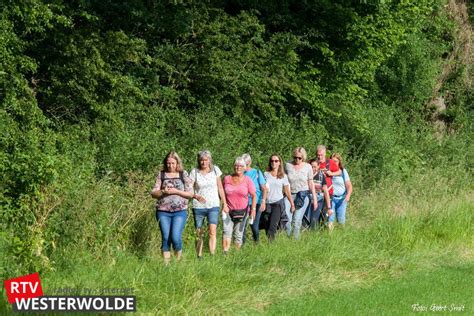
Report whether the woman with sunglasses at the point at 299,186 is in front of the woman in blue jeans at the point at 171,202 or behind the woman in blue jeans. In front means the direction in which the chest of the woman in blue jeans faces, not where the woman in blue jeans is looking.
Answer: behind

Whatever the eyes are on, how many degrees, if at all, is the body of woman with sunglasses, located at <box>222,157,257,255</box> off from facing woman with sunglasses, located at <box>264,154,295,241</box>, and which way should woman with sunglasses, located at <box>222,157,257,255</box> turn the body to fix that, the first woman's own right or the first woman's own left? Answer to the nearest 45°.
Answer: approximately 135° to the first woman's own left

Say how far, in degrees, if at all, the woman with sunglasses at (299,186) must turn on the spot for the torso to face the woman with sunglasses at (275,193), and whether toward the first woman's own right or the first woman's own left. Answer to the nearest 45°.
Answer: approximately 45° to the first woman's own right

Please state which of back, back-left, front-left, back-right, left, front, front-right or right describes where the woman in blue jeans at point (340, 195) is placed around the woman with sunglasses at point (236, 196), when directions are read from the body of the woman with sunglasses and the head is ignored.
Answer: back-left

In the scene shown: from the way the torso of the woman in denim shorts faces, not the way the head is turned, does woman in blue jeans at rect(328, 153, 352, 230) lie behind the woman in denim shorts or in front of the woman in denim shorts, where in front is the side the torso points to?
behind

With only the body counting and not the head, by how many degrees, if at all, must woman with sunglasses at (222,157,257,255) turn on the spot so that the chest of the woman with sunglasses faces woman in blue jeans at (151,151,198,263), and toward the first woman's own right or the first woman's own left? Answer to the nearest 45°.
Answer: approximately 45° to the first woman's own right
